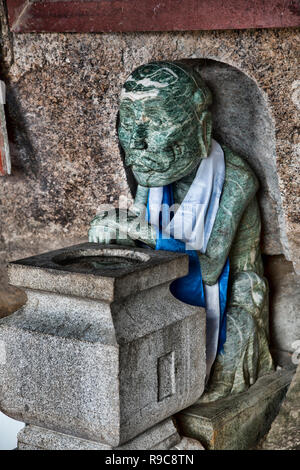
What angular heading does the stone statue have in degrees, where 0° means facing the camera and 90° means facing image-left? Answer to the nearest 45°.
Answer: approximately 45°

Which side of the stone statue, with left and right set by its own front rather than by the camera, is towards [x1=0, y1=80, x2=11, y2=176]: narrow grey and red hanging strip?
right
